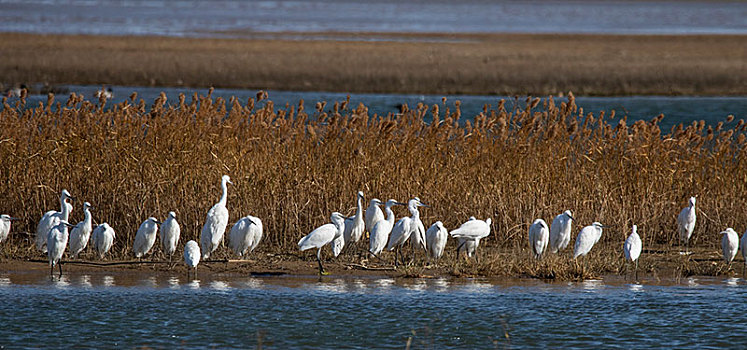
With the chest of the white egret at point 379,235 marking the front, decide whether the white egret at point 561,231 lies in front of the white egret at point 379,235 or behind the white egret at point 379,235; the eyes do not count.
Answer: in front

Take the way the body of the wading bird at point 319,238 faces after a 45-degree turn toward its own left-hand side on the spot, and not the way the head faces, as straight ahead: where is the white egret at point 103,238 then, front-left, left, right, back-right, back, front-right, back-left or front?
back-left

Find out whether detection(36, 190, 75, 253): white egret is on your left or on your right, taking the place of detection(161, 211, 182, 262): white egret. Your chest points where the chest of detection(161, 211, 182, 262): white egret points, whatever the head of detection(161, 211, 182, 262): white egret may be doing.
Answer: on your right

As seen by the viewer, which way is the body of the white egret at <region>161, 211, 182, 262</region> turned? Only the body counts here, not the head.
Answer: toward the camera

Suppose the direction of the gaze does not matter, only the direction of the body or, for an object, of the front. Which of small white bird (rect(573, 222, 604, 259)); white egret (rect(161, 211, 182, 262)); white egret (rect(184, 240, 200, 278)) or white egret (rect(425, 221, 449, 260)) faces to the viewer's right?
the small white bird

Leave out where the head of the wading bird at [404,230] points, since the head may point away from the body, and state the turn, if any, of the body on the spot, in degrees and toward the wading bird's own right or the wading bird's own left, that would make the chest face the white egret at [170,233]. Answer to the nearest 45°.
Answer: approximately 180°

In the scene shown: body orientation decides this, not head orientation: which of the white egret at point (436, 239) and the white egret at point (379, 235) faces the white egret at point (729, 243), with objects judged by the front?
the white egret at point (379, 235)

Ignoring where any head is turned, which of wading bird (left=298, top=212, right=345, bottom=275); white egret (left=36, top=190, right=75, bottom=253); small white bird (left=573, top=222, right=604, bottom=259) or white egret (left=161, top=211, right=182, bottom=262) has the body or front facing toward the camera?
white egret (left=161, top=211, right=182, bottom=262)

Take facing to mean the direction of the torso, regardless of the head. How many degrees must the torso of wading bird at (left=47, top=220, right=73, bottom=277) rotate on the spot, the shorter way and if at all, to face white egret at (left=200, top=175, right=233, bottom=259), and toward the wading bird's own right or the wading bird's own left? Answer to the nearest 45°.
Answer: approximately 45° to the wading bird's own left

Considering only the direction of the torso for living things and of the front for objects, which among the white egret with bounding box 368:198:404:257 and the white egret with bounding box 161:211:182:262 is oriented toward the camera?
the white egret with bounding box 161:211:182:262

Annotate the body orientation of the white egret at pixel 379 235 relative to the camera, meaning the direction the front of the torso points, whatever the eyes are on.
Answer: to the viewer's right

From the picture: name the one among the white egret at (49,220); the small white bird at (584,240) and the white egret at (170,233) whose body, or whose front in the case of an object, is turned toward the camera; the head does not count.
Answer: the white egret at (170,233)

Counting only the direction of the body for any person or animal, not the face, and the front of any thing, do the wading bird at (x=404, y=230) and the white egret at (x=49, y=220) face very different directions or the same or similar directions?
same or similar directions
